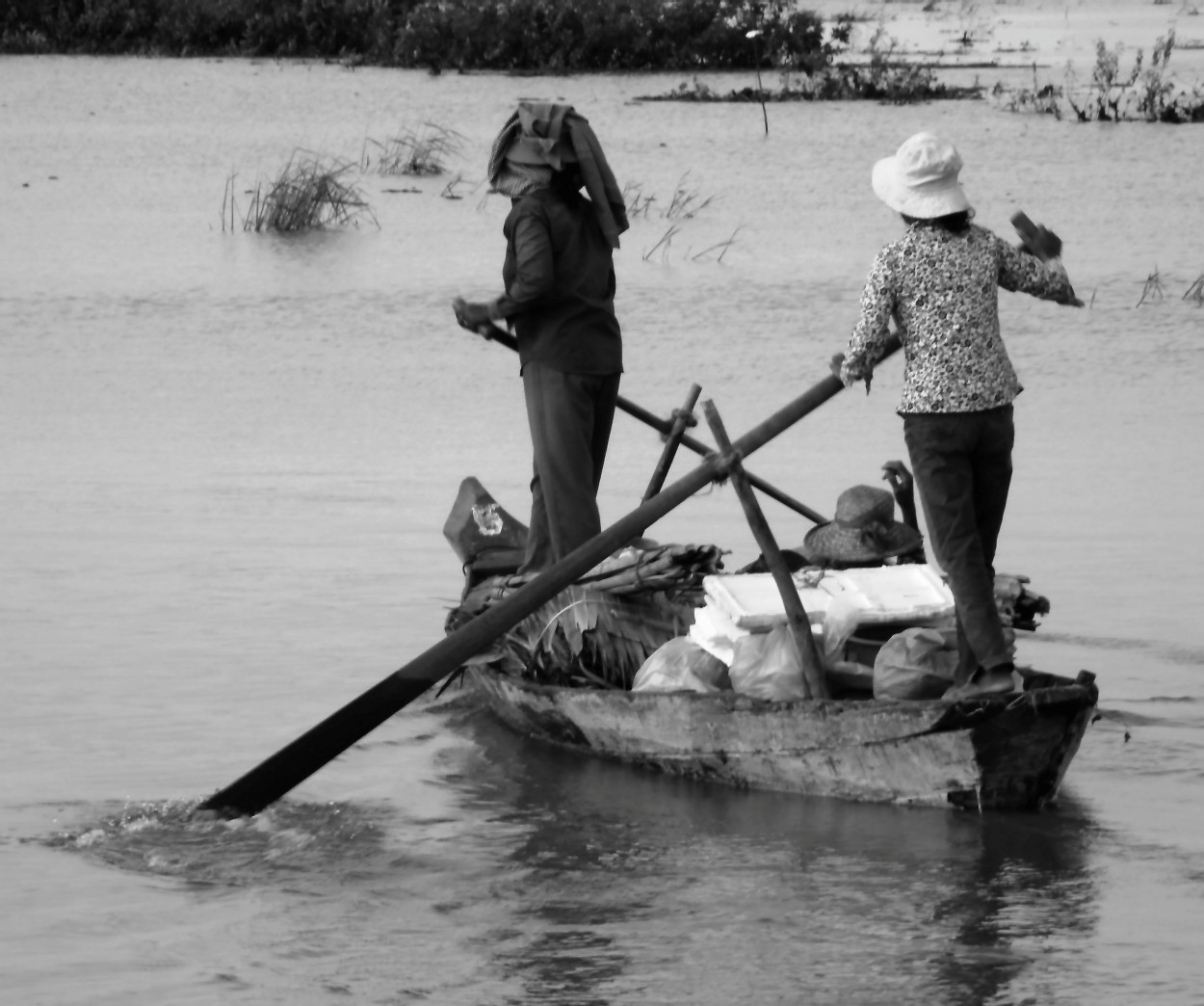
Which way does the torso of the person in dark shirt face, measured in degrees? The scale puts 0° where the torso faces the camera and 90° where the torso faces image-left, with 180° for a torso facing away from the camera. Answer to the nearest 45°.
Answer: approximately 135°

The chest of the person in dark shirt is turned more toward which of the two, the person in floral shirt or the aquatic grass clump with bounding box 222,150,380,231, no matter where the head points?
the aquatic grass clump

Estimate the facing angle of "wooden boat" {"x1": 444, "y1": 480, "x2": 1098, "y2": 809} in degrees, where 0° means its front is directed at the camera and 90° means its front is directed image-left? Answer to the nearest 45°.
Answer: approximately 135°

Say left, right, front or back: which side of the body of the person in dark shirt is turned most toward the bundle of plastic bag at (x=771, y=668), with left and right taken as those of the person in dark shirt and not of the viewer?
back

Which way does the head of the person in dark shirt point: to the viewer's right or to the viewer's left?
to the viewer's left

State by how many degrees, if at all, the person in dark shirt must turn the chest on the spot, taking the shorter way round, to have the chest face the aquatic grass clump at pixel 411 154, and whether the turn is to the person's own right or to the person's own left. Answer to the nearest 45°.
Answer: approximately 45° to the person's own right

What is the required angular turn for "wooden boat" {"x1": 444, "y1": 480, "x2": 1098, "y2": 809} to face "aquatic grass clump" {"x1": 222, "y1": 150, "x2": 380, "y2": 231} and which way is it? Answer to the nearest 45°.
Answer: approximately 45° to its right

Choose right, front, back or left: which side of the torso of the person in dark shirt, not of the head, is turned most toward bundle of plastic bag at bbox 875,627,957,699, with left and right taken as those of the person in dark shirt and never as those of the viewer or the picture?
back
